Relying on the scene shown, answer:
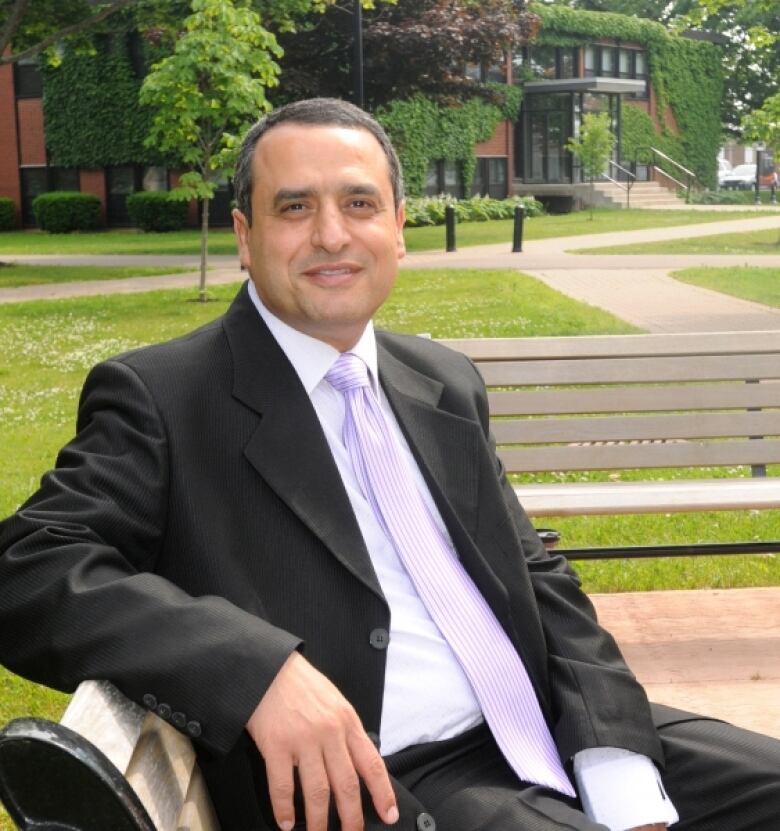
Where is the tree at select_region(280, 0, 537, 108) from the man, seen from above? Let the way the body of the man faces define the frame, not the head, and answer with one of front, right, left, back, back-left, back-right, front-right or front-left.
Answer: back-left

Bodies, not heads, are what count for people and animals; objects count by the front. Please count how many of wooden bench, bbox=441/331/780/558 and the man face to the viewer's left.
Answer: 0

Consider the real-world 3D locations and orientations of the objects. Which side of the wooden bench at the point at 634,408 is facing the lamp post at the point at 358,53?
back

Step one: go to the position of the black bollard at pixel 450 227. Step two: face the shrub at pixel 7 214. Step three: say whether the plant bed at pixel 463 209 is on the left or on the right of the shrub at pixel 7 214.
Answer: right

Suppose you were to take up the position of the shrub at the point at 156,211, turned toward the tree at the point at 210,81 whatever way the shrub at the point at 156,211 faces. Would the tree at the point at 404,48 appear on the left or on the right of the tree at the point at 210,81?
left

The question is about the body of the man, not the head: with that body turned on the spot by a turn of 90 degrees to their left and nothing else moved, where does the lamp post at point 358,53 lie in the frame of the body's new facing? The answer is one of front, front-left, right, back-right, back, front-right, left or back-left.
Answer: front-left

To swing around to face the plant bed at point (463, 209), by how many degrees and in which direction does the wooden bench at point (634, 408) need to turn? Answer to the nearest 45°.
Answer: approximately 180°

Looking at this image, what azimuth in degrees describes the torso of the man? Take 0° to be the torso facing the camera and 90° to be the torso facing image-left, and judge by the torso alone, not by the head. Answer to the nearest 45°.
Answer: approximately 315°

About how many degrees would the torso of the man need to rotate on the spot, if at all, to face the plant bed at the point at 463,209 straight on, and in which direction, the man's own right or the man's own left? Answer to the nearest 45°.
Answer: approximately 135° to the man's own left

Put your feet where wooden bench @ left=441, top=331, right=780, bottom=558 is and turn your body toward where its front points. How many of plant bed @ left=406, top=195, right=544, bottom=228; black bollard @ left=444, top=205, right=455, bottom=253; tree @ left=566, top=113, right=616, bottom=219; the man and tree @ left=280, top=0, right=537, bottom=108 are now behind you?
4

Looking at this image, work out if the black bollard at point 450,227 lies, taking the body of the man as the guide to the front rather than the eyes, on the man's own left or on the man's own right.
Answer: on the man's own left

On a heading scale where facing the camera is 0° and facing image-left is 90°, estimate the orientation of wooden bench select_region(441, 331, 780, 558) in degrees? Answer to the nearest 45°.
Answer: approximately 0°

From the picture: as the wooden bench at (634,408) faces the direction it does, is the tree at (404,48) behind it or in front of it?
behind
